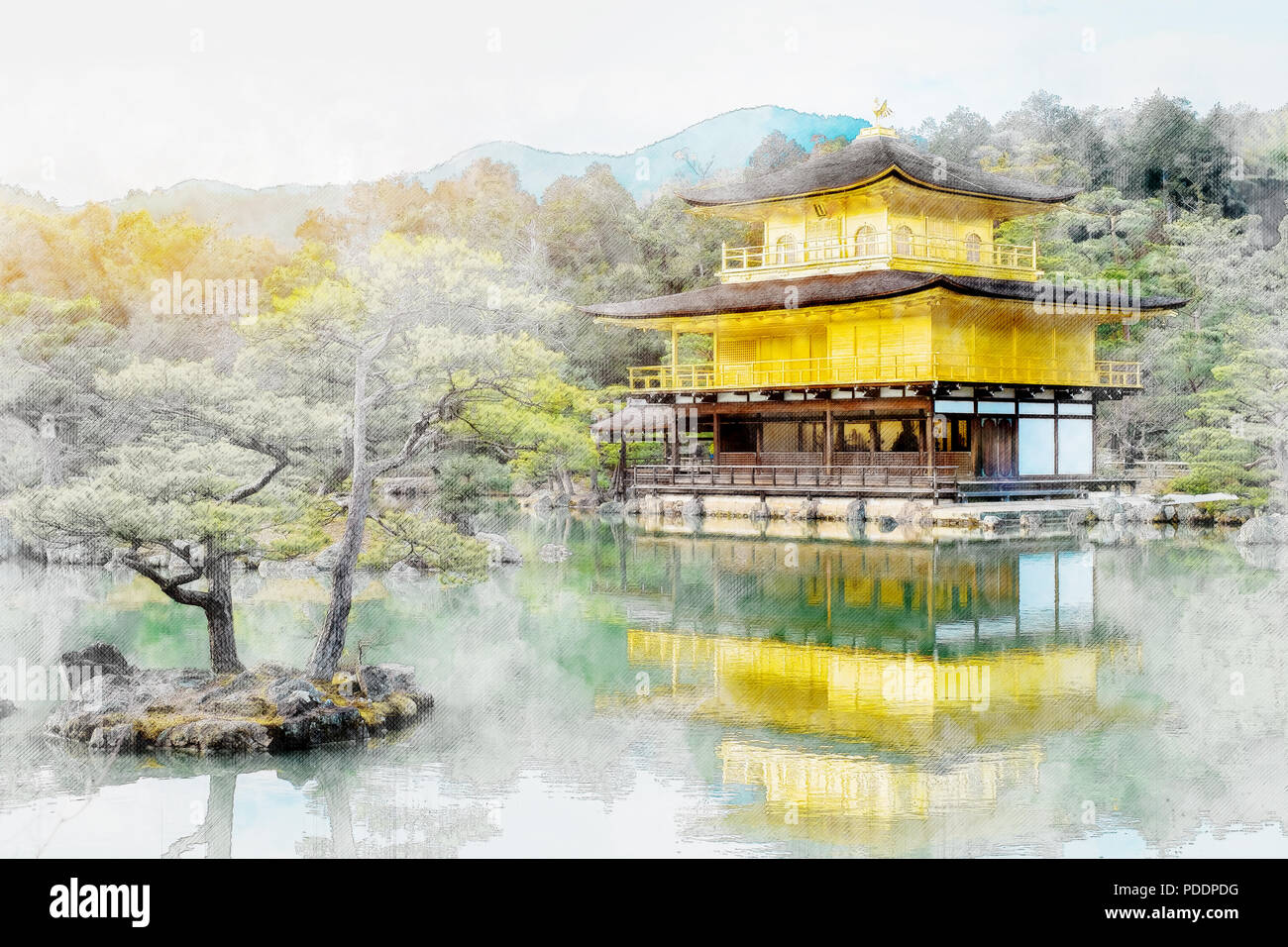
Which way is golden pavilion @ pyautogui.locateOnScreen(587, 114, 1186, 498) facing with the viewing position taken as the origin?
facing the viewer and to the left of the viewer

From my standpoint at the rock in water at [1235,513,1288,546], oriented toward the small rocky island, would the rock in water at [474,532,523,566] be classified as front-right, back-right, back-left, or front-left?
front-right

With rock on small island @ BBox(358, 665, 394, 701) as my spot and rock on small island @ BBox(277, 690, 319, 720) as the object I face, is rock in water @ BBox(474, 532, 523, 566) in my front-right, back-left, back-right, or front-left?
back-right

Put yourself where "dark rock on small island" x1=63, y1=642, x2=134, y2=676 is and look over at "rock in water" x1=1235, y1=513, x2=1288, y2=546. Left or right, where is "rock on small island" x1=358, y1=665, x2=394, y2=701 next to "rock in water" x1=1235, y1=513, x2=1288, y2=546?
right

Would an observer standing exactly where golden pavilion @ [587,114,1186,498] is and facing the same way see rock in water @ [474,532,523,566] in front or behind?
in front

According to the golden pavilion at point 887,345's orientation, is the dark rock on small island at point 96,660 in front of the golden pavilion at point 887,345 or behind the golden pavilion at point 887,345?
in front

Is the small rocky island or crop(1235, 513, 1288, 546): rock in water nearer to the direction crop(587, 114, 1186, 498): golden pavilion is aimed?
the small rocky island

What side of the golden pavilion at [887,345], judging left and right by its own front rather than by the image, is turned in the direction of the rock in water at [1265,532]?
left
